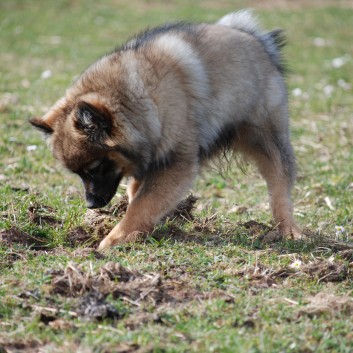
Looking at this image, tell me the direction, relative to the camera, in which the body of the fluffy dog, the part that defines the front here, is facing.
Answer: to the viewer's left
